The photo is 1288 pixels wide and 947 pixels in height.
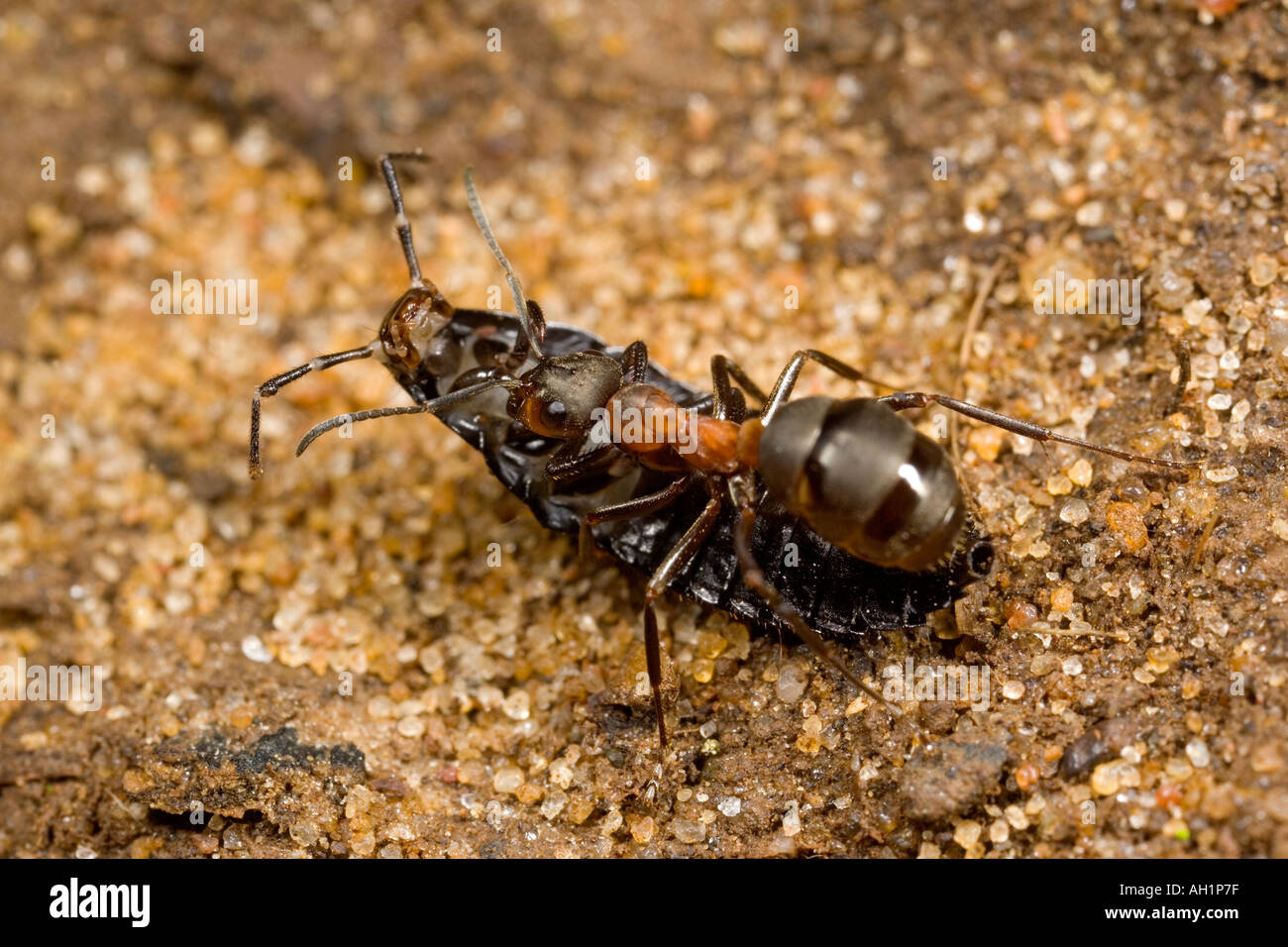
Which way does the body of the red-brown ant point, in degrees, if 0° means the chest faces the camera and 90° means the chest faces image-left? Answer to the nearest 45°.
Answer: approximately 90°

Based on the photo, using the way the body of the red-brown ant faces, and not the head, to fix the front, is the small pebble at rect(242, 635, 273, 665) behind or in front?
in front
